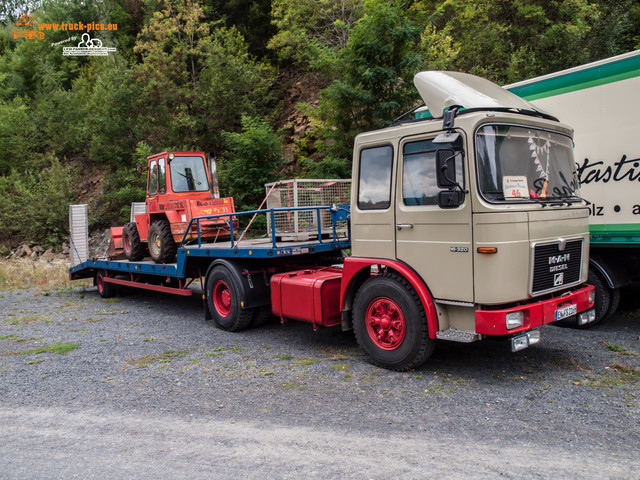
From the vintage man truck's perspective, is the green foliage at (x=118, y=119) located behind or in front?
behind

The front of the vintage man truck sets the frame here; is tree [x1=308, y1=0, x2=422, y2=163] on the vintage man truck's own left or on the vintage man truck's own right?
on the vintage man truck's own left

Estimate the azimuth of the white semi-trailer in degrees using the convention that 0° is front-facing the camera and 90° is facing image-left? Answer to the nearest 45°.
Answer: approximately 315°

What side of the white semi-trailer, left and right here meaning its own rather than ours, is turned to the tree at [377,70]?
back

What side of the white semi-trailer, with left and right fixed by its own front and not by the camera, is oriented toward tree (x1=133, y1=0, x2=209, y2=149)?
back

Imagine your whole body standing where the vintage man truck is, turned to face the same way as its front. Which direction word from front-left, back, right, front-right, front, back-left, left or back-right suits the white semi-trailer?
left

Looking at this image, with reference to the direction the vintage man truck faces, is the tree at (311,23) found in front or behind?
behind
